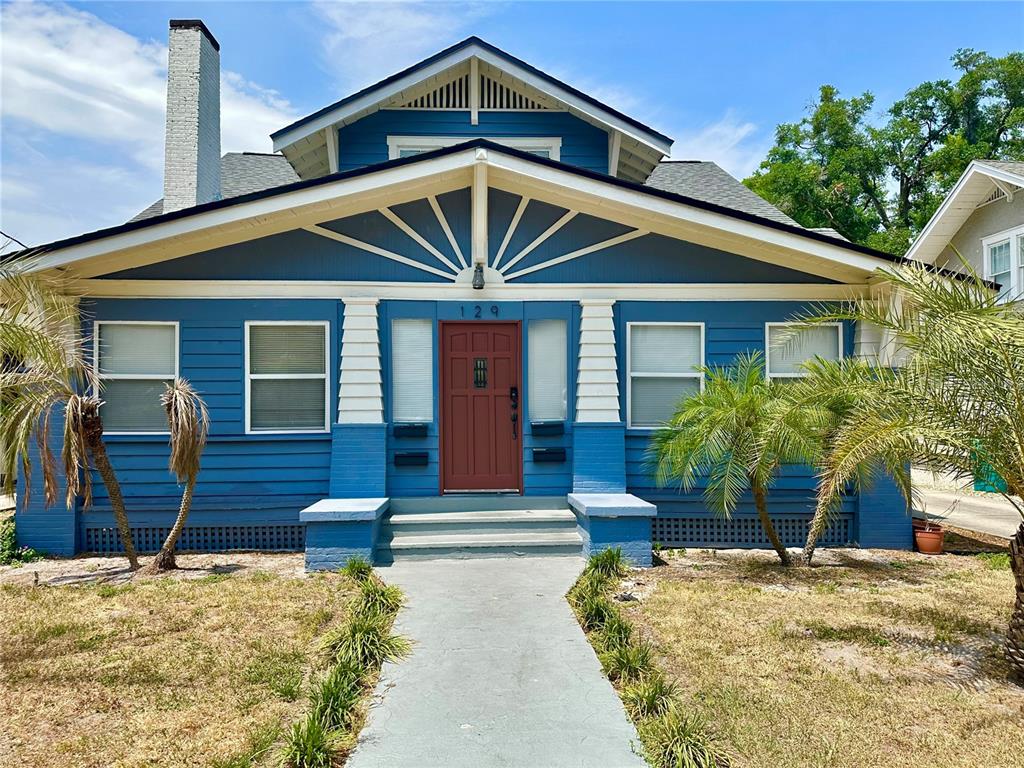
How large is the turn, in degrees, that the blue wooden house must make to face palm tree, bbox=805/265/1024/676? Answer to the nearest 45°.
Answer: approximately 45° to its left

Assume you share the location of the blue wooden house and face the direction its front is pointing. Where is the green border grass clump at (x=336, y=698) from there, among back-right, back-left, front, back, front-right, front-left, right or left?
front

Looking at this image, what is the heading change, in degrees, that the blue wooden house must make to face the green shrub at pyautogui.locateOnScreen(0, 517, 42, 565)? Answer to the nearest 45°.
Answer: approximately 90° to its right

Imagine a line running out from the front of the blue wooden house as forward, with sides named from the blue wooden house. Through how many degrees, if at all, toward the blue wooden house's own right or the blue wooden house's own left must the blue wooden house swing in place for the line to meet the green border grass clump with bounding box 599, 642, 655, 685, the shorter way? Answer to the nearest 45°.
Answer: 0° — it already faces it

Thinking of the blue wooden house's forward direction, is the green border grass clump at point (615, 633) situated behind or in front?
in front

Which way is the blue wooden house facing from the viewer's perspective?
toward the camera

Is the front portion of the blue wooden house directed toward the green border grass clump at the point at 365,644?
yes

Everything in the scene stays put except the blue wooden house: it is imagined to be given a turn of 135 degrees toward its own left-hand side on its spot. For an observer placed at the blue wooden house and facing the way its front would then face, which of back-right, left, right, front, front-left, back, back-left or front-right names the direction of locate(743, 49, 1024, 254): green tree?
front

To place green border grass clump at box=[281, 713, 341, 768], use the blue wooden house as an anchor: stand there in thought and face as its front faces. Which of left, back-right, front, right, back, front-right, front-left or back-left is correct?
front

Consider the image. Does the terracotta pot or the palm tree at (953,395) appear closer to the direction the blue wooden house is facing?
the palm tree

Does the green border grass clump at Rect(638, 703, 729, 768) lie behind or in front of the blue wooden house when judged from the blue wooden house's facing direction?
in front

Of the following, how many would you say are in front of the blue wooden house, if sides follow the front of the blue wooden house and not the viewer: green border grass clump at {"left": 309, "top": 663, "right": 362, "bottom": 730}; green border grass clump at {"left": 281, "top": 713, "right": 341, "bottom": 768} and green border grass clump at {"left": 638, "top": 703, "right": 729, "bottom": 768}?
3
